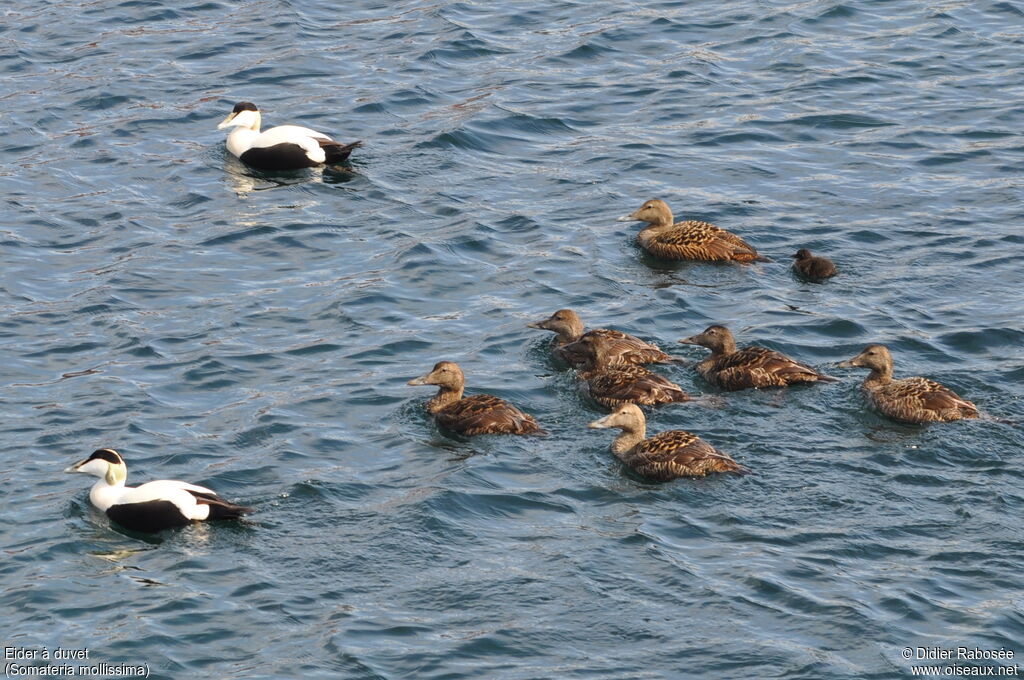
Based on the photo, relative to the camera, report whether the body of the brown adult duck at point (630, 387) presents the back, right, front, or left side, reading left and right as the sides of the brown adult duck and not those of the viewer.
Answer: left

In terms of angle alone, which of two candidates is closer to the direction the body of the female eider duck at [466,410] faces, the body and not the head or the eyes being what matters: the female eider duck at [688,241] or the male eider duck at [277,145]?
the male eider duck

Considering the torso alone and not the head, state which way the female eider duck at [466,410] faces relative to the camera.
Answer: to the viewer's left

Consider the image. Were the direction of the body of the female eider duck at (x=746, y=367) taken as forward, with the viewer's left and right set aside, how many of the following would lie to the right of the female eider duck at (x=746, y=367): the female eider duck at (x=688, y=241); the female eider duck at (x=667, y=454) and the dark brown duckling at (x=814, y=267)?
2

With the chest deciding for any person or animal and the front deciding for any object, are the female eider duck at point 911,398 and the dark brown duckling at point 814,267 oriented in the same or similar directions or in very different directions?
same or similar directions

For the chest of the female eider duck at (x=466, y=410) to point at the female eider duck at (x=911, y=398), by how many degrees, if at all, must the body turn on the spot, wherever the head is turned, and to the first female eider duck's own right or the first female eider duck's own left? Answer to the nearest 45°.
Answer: approximately 180°

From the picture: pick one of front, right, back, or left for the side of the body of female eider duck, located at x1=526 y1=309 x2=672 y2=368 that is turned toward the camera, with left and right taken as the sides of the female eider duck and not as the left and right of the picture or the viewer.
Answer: left

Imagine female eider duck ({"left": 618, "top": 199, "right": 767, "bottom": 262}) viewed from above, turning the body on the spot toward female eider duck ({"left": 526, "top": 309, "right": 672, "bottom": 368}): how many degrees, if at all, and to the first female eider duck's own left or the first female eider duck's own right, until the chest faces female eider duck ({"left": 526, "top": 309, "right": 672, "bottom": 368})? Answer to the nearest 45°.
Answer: approximately 90° to the first female eider duck's own left

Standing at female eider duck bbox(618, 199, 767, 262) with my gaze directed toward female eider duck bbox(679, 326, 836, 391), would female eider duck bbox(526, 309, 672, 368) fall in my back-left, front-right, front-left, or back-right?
front-right

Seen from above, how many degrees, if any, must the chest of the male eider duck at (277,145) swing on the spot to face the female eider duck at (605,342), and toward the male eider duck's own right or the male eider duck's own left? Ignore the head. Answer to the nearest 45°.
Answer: approximately 135° to the male eider duck's own left

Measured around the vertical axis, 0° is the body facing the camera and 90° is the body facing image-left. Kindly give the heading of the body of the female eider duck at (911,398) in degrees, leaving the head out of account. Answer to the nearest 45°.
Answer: approximately 90°

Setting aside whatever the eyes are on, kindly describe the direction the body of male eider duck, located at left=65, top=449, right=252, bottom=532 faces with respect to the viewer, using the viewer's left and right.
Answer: facing to the left of the viewer

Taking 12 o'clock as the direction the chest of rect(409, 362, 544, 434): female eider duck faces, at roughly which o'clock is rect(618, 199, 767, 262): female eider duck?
rect(618, 199, 767, 262): female eider duck is roughly at 4 o'clock from rect(409, 362, 544, 434): female eider duck.

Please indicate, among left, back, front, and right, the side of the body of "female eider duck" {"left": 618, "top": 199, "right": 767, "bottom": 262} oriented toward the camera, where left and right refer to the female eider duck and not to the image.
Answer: left

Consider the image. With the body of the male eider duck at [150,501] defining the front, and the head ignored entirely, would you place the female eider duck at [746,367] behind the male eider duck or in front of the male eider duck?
behind

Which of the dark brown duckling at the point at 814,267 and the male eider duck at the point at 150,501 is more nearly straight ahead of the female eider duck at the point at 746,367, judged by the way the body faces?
the male eider duck

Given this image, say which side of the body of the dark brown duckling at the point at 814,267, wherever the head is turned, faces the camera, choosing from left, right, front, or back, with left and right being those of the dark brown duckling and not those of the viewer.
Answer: left

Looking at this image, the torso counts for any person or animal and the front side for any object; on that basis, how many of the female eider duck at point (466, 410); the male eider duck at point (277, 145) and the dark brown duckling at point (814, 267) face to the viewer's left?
3
